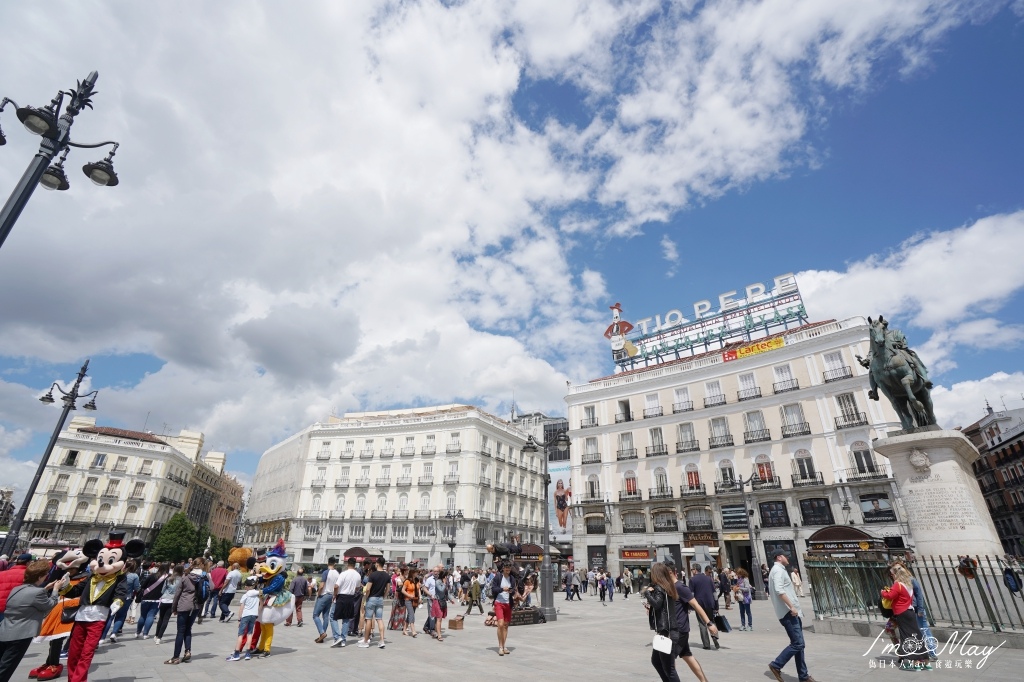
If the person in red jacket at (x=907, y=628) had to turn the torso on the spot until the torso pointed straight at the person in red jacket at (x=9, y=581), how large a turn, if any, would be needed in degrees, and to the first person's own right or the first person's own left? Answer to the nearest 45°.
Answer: approximately 45° to the first person's own left

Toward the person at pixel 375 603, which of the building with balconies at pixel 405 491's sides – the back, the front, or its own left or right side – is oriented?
front

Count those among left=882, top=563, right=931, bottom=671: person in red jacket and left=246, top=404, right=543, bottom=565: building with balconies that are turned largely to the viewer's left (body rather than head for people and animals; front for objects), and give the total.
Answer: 1

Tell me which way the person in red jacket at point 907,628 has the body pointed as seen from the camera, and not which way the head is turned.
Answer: to the viewer's left

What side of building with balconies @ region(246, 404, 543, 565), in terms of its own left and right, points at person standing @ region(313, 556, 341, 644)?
front

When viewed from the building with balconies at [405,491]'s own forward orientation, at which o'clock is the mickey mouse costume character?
The mickey mouse costume character is roughly at 12 o'clock from the building with balconies.

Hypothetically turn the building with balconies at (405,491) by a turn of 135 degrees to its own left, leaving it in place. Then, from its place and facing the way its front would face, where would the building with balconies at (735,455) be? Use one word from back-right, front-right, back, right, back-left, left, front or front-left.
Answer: right

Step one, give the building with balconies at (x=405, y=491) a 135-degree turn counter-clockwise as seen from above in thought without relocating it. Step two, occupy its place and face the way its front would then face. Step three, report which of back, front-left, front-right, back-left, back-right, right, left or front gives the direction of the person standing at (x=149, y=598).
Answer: back-right

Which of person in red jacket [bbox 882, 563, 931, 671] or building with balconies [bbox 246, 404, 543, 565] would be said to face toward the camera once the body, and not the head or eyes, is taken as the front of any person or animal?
the building with balconies

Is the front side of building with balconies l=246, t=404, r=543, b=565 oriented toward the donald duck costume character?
yes

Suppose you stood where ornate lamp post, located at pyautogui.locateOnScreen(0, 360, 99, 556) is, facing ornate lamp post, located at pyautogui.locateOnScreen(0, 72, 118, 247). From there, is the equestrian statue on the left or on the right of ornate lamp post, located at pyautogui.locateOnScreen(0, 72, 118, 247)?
left

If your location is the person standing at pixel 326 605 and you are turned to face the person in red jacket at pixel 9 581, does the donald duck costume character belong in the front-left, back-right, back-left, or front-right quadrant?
front-left

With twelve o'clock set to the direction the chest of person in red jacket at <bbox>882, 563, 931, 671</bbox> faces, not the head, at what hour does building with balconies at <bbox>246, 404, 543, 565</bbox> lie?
The building with balconies is roughly at 1 o'clock from the person in red jacket.

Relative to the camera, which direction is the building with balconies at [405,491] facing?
toward the camera
